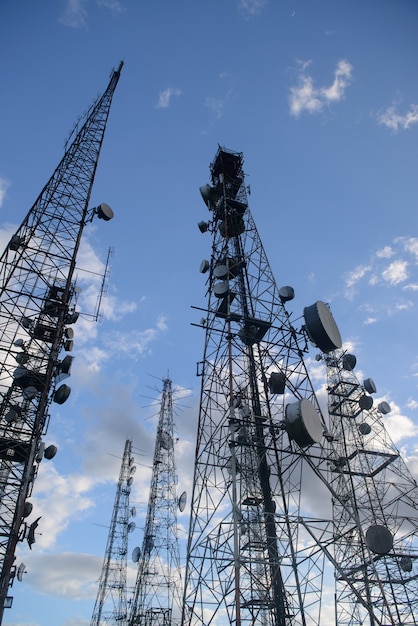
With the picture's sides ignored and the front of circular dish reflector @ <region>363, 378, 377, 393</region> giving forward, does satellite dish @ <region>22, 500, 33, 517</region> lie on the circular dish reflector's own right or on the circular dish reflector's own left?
on the circular dish reflector's own right

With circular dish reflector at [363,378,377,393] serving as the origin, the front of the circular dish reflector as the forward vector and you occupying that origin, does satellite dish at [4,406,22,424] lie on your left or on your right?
on your right

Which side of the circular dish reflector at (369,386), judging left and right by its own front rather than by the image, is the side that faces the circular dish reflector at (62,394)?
right

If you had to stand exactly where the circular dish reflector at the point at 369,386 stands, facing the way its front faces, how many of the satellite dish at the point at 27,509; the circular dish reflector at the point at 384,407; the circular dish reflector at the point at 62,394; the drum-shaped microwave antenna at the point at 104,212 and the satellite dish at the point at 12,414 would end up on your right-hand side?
4

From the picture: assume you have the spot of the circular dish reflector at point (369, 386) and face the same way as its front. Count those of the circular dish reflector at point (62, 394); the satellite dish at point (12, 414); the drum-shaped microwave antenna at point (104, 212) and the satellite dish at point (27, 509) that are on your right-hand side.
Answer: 4

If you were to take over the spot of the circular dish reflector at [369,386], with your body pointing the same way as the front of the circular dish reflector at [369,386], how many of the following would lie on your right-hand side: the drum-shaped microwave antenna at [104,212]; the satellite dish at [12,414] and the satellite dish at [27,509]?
3

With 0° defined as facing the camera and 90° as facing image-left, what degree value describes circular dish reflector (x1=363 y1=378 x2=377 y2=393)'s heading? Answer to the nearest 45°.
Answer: approximately 315°
